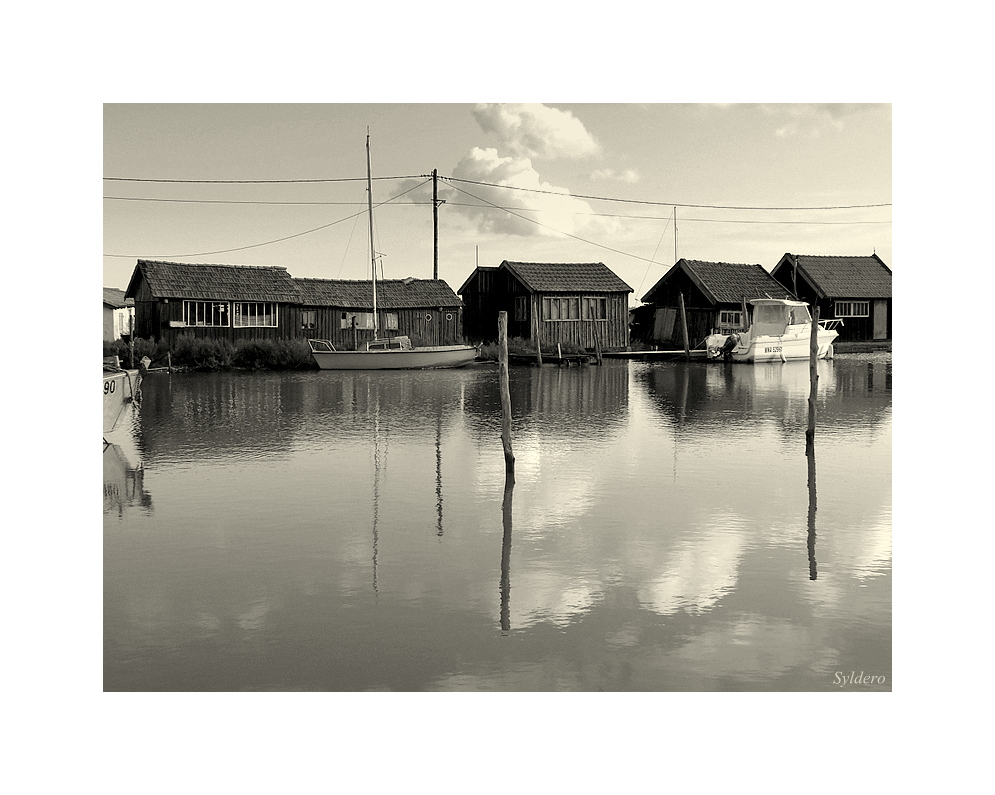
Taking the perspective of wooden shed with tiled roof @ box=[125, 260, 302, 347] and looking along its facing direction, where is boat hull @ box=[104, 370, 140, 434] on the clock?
The boat hull is roughly at 12 o'clock from the wooden shed with tiled roof.

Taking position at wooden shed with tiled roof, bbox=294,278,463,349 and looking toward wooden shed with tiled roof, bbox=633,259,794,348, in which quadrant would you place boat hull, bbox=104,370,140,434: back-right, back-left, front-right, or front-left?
back-right

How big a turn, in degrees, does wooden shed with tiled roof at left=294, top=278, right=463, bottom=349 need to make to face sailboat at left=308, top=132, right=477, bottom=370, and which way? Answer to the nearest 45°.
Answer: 0° — it already faces it

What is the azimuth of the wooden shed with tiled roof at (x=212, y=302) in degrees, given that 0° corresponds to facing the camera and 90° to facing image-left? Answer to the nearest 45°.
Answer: approximately 0°

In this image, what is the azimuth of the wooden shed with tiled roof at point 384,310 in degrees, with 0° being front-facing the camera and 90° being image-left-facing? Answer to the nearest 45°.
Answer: approximately 0°

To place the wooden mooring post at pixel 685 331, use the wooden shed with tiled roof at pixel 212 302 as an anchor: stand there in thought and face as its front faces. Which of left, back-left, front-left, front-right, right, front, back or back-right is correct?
left

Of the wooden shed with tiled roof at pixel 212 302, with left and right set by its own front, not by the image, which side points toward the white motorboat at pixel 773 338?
left

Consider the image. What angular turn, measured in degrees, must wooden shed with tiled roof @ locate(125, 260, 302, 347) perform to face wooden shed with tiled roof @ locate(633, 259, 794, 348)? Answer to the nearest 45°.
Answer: approximately 90° to its left

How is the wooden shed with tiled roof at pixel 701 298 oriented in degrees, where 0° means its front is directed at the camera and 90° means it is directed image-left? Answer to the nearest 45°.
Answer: approximately 45°
